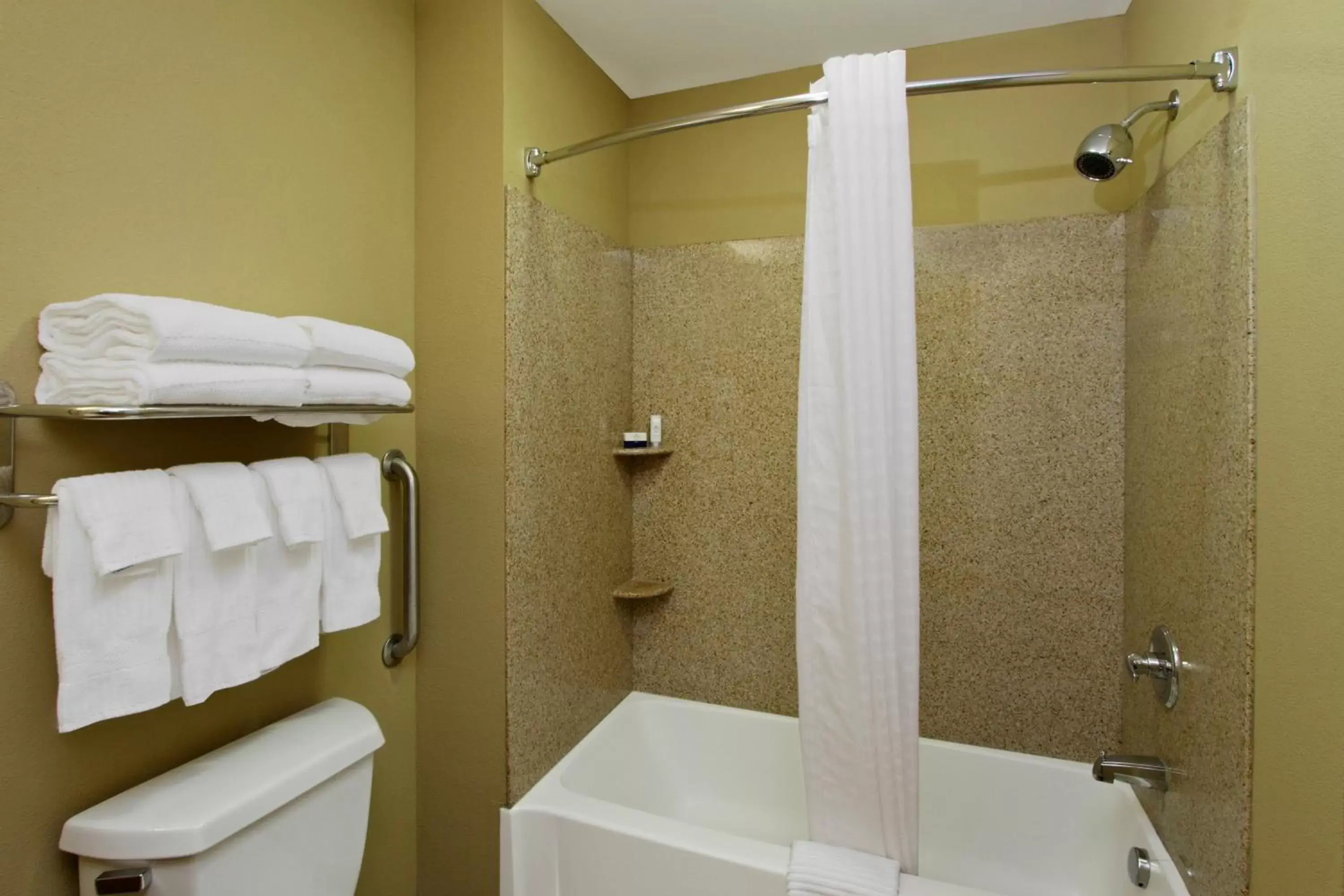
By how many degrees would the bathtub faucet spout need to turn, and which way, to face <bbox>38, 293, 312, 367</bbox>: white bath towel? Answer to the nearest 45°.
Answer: approximately 45° to its left

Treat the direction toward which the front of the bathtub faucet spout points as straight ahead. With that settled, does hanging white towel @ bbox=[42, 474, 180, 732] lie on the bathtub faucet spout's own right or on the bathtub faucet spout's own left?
on the bathtub faucet spout's own left

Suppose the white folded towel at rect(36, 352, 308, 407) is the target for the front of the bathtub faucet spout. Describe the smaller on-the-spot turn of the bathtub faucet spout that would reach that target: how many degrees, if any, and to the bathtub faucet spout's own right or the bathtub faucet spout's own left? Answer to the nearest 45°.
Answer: approximately 45° to the bathtub faucet spout's own left

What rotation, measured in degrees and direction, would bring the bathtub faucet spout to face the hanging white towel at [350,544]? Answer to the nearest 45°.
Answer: approximately 45° to its left

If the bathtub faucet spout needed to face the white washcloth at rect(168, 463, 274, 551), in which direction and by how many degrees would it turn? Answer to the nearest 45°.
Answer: approximately 45° to its left

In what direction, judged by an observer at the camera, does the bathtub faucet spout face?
facing to the left of the viewer
